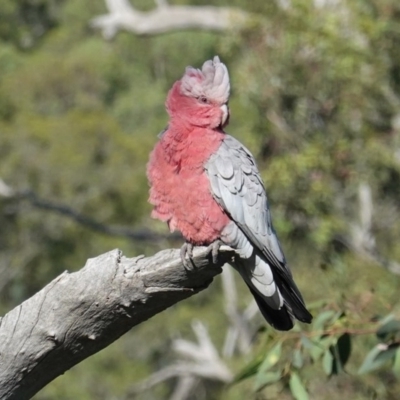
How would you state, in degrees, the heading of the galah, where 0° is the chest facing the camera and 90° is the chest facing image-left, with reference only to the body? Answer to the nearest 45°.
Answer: approximately 45°

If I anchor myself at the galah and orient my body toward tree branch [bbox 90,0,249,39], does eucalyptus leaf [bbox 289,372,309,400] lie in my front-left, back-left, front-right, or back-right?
back-right

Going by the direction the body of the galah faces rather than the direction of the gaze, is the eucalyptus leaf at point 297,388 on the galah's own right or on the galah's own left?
on the galah's own left

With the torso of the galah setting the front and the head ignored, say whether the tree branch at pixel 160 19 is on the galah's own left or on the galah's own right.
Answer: on the galah's own right

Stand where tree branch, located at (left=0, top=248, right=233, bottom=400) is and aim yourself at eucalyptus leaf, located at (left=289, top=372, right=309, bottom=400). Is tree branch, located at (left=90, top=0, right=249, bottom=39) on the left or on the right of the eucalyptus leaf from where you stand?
left
